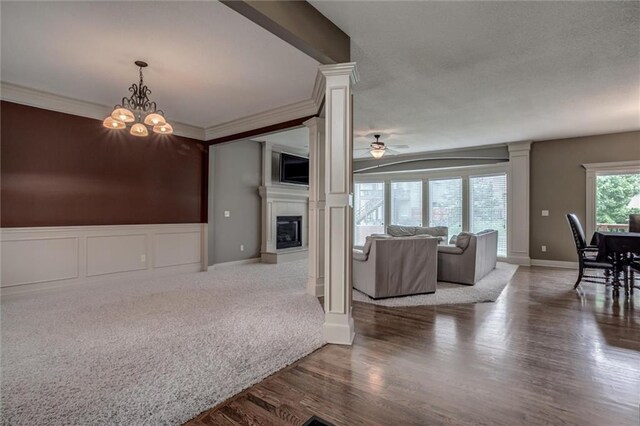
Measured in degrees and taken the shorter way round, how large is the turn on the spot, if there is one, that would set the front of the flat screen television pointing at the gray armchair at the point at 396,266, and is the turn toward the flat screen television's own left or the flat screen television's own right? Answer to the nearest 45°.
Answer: approximately 45° to the flat screen television's own right

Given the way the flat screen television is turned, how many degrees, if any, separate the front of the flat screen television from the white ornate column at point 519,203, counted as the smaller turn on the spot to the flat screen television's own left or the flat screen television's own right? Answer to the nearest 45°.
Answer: approximately 45° to the flat screen television's own left

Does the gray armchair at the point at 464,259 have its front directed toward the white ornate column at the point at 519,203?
no

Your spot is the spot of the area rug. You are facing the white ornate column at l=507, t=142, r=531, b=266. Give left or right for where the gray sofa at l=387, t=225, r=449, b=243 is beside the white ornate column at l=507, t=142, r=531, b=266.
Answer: left

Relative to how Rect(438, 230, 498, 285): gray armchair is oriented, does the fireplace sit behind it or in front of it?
in front

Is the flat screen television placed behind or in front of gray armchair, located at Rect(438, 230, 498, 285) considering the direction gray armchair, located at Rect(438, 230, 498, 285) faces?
in front

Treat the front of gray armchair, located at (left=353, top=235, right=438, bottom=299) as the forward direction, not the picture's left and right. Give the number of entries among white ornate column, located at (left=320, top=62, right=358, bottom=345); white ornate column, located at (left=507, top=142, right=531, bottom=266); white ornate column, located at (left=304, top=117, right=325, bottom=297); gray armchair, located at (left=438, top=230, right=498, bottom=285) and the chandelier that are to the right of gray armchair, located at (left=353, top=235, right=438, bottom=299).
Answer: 2

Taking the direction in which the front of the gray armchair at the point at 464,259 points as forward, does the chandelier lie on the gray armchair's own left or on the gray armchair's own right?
on the gray armchair's own left

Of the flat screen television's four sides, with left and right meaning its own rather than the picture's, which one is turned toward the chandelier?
right

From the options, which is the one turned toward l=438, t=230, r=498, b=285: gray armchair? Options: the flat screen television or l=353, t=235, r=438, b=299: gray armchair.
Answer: the flat screen television

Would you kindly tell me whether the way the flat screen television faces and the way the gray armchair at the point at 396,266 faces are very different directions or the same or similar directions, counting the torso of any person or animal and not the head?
very different directions

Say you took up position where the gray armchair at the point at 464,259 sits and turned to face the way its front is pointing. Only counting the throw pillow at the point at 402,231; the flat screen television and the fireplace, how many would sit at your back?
0

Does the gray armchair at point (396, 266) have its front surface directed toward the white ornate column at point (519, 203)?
no

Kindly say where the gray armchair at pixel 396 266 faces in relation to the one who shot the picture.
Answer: facing away from the viewer and to the left of the viewer

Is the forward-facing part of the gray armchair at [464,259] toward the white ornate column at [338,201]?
no

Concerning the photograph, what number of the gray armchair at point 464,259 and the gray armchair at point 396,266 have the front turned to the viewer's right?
0

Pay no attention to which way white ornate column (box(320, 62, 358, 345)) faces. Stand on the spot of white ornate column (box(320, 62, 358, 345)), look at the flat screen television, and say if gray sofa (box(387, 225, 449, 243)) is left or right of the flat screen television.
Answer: right

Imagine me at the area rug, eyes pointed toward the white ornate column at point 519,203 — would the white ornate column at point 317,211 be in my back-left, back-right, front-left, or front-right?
back-left
